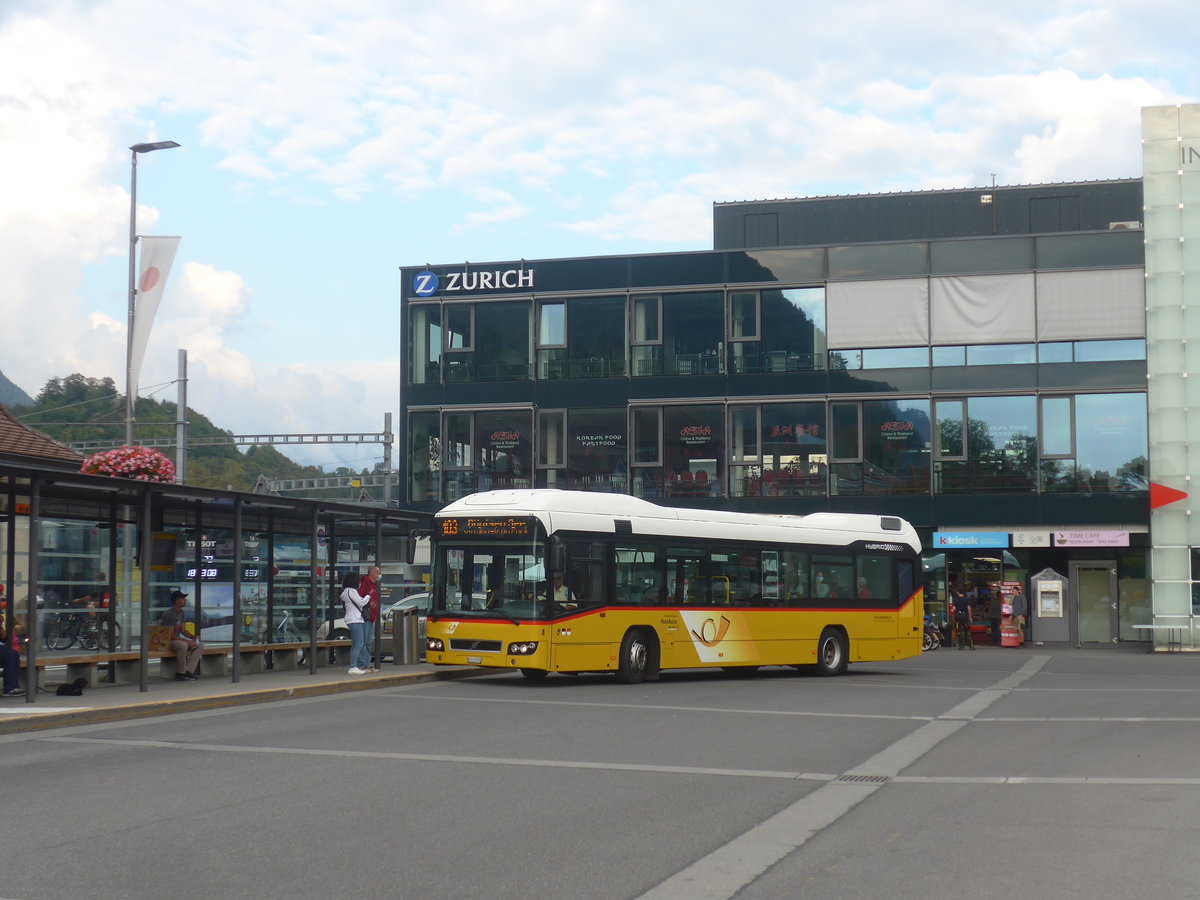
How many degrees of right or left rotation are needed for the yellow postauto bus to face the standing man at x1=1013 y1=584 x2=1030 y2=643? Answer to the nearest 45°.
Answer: approximately 180°

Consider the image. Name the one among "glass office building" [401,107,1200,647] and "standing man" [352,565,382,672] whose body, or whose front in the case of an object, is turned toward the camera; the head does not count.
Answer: the glass office building

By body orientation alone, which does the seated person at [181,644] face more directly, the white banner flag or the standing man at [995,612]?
the standing man

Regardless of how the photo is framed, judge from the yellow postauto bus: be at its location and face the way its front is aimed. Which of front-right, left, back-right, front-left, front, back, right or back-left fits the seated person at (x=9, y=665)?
front

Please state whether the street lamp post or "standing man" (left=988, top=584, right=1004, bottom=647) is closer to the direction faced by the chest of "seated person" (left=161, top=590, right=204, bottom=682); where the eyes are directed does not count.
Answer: the standing man

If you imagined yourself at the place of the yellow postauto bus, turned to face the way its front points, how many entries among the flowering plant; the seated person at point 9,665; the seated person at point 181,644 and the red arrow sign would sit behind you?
1

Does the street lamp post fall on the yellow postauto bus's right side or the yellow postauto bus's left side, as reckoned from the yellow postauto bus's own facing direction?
on its right

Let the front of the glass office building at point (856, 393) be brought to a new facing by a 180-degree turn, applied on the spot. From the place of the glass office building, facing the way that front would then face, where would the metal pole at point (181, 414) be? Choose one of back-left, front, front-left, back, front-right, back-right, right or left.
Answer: left

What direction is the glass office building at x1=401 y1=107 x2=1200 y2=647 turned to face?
toward the camera

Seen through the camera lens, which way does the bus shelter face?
facing the viewer and to the right of the viewer
